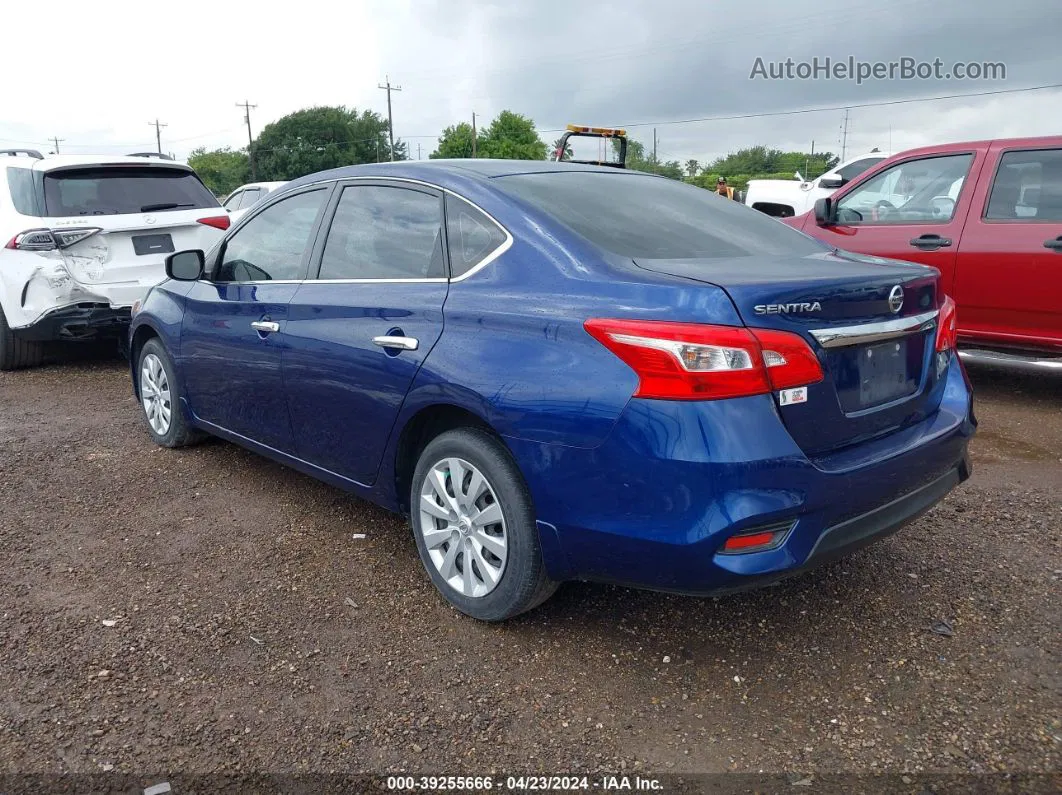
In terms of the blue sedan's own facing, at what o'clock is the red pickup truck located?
The red pickup truck is roughly at 3 o'clock from the blue sedan.

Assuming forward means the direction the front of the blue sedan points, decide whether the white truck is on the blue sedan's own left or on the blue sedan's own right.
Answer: on the blue sedan's own right

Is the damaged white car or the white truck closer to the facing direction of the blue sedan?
the damaged white car

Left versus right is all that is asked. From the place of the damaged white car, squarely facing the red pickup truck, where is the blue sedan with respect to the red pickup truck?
right

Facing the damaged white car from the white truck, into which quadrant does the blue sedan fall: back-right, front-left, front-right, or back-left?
front-left

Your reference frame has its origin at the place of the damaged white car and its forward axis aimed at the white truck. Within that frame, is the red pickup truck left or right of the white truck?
right

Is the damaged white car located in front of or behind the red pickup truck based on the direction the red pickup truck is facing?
in front

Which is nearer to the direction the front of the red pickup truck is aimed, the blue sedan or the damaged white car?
the damaged white car

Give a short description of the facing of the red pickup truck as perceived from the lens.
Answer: facing to the left of the viewer

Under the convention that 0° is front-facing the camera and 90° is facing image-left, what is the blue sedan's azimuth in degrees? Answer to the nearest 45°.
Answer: approximately 135°

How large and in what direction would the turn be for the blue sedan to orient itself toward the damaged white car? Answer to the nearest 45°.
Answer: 0° — it already faces it
